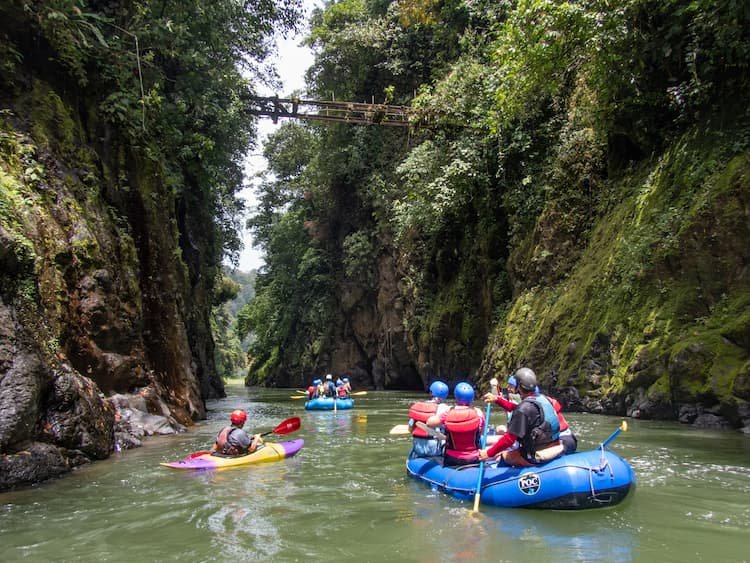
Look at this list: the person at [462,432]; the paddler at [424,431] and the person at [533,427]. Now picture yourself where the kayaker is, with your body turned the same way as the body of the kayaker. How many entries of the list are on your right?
3

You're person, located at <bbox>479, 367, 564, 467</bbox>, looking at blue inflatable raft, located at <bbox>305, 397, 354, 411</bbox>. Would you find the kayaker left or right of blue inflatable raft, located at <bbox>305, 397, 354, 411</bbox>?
left

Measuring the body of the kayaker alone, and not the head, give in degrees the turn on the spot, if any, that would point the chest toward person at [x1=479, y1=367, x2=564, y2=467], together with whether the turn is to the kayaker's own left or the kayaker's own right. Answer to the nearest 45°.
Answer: approximately 90° to the kayaker's own right

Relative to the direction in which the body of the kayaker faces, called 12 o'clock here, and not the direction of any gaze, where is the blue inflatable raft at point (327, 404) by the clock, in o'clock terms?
The blue inflatable raft is roughly at 11 o'clock from the kayaker.

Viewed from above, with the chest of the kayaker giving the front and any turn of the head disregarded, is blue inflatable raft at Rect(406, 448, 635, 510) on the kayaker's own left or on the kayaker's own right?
on the kayaker's own right

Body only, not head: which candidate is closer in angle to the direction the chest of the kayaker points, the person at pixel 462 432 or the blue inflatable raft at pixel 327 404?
the blue inflatable raft

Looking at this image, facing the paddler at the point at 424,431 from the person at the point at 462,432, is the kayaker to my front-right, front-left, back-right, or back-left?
front-left

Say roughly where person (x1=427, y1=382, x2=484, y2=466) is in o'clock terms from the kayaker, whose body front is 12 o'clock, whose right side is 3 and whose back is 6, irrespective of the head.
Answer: The person is roughly at 3 o'clock from the kayaker.

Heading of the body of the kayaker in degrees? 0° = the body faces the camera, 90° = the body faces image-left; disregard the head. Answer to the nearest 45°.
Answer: approximately 225°

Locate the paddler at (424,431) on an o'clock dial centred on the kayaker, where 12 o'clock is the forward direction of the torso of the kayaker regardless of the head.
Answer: The paddler is roughly at 3 o'clock from the kayaker.
